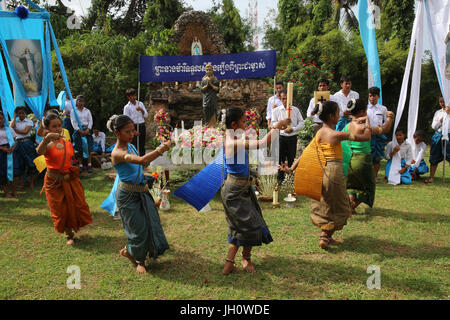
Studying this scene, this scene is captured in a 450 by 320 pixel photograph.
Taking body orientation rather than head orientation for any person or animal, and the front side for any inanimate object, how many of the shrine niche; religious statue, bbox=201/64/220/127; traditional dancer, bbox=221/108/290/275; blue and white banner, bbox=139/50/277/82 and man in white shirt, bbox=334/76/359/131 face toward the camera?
4

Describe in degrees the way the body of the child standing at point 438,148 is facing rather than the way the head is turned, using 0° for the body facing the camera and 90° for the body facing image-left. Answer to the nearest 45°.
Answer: approximately 45°

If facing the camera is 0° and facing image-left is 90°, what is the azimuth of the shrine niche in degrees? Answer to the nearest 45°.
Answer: approximately 0°

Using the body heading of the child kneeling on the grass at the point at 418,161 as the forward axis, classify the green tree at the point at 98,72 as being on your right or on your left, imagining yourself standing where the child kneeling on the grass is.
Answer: on your right

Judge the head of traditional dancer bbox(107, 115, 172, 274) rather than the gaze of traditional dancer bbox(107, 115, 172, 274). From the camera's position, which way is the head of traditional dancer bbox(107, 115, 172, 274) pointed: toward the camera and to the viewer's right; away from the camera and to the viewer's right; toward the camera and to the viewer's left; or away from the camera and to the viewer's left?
toward the camera and to the viewer's right
